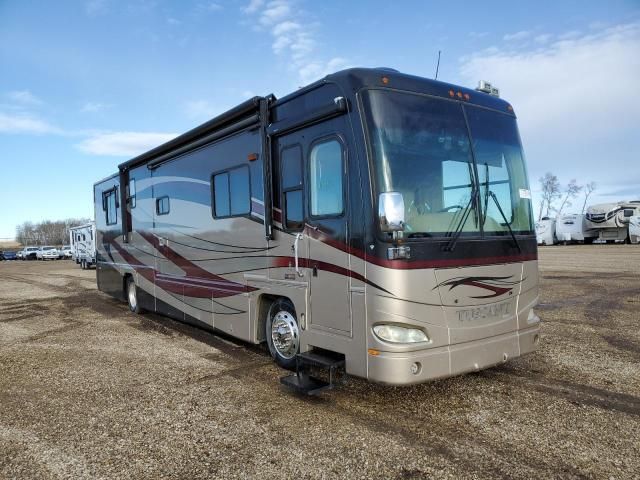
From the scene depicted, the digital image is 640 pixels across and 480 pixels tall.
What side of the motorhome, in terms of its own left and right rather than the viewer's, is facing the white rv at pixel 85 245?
back

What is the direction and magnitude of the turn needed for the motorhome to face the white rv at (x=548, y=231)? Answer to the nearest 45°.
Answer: approximately 90° to its left

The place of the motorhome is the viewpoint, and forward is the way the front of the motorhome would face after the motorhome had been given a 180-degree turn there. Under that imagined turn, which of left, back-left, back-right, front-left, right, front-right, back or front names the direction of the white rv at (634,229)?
right

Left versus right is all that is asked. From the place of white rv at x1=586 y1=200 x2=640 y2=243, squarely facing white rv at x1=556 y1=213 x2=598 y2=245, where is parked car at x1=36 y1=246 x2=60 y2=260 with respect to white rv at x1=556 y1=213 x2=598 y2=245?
left

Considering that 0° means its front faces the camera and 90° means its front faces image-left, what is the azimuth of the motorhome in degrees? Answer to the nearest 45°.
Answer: approximately 315°

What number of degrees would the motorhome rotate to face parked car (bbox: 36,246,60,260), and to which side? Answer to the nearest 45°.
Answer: approximately 180°

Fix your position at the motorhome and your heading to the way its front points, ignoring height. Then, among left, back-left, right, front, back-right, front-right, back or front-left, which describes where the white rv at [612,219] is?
left

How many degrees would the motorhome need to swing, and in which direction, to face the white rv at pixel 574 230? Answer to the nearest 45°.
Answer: approximately 90° to its left
